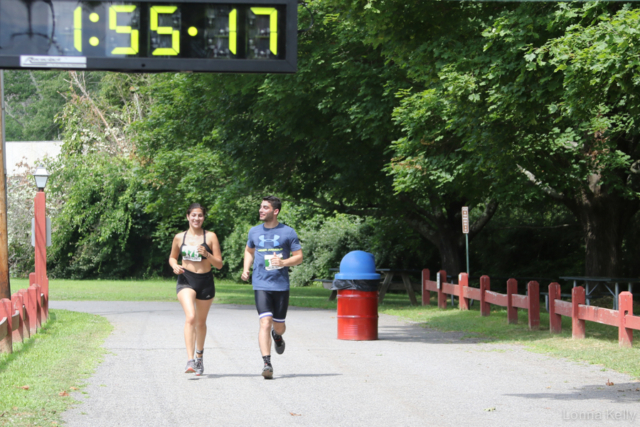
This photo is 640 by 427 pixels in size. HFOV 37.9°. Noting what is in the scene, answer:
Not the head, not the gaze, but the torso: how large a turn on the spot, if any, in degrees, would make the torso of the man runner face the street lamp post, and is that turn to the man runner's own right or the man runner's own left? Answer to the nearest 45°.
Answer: approximately 135° to the man runner's own right

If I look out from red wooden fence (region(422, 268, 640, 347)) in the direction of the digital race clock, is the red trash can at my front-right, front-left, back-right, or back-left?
front-right

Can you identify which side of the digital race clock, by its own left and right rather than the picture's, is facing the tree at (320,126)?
back

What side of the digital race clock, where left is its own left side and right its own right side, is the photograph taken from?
front

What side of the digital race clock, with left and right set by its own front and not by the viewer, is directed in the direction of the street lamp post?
back

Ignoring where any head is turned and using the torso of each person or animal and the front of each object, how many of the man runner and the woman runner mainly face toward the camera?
2

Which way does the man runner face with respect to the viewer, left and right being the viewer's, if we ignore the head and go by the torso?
facing the viewer

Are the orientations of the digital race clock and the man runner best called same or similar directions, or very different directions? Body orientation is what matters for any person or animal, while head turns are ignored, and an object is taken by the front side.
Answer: same or similar directions

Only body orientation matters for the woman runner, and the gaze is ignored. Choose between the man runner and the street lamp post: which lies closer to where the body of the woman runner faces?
the man runner

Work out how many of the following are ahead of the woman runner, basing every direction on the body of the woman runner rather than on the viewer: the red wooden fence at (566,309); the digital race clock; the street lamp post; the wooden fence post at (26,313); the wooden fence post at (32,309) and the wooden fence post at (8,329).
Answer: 1

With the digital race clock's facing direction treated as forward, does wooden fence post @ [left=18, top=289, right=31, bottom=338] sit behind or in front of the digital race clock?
behind

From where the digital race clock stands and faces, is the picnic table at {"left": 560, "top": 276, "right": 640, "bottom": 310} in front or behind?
behind

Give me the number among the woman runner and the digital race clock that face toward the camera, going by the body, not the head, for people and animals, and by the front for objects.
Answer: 2

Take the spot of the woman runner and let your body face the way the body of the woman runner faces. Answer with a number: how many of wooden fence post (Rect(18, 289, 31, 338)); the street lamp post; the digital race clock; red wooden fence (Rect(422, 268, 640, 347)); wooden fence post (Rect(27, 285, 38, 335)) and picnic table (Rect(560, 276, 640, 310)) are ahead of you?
1

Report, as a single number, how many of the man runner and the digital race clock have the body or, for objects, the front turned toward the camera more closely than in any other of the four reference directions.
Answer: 2
